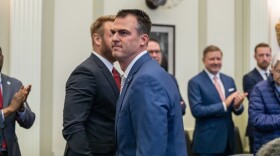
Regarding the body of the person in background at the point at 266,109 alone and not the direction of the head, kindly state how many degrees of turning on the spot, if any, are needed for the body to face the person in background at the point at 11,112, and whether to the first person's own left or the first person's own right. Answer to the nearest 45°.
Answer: approximately 90° to the first person's own right

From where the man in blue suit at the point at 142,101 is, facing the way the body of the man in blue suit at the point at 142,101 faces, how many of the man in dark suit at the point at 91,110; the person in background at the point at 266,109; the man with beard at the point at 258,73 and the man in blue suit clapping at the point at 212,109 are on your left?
0

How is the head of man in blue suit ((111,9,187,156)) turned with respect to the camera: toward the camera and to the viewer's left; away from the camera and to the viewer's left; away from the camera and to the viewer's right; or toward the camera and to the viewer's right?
toward the camera and to the viewer's left

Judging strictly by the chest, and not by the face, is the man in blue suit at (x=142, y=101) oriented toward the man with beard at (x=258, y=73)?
no

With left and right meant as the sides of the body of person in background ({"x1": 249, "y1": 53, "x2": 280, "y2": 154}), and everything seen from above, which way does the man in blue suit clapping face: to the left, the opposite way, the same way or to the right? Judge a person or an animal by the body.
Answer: the same way

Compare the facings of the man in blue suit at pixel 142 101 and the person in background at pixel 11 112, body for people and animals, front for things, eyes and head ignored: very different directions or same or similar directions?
very different directions

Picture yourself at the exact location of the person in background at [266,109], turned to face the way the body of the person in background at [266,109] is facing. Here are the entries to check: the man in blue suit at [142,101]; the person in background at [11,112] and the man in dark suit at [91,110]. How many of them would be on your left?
0

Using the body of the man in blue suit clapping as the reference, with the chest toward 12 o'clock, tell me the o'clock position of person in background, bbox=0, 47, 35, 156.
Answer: The person in background is roughly at 3 o'clock from the man in blue suit clapping.

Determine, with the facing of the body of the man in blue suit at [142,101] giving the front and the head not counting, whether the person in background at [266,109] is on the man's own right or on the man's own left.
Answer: on the man's own right

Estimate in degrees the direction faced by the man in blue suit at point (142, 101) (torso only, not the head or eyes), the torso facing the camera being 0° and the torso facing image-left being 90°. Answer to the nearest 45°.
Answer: approximately 90°
